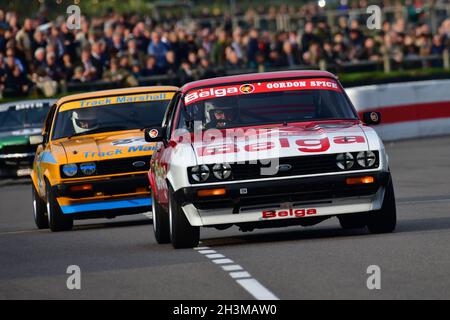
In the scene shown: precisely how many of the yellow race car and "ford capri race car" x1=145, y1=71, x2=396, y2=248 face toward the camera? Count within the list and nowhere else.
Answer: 2

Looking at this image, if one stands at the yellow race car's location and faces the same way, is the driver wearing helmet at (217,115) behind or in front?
in front

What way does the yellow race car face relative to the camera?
toward the camera

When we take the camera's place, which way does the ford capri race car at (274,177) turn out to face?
facing the viewer
